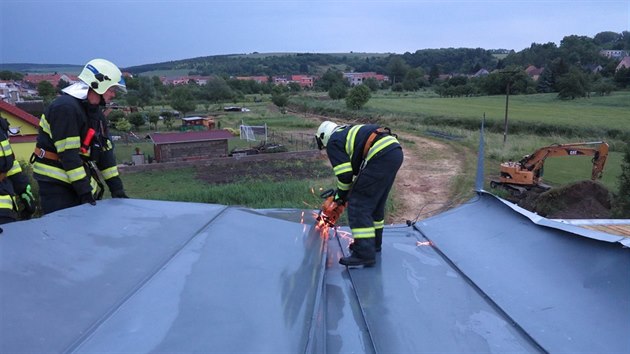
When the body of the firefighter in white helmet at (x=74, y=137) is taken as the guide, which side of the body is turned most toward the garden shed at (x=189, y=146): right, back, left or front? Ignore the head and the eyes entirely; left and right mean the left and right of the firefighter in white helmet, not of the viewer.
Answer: left

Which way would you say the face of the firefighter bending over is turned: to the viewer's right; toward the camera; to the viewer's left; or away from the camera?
to the viewer's left

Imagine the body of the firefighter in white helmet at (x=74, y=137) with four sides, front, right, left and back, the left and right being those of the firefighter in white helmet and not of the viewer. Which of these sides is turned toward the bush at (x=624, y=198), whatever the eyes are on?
front

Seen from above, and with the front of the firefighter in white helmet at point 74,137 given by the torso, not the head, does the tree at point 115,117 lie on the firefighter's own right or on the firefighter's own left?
on the firefighter's own left

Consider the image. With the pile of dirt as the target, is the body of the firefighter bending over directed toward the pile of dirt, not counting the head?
no

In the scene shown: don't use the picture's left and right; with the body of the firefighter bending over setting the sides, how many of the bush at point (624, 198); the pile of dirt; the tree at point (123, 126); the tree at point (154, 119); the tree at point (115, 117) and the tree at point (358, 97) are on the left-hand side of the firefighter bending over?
0

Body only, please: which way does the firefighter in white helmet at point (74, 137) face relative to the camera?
to the viewer's right

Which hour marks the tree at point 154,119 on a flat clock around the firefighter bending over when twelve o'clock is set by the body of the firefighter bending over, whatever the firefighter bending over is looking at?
The tree is roughly at 2 o'clock from the firefighter bending over.

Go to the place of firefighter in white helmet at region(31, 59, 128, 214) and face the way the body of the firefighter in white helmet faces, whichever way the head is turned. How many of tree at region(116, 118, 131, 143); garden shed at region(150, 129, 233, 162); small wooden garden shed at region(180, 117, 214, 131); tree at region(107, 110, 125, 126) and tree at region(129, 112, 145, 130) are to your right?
0

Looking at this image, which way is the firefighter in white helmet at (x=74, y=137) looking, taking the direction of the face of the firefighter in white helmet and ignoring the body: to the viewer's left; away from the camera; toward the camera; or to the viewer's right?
to the viewer's right

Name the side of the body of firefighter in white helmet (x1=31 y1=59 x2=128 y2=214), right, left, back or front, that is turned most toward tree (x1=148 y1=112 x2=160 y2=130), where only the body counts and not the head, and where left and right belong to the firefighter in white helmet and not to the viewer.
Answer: left

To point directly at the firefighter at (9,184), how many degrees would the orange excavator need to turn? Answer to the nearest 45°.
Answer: approximately 90° to its right

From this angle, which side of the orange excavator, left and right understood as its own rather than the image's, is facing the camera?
right

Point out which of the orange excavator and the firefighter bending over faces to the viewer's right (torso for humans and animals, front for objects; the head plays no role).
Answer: the orange excavator

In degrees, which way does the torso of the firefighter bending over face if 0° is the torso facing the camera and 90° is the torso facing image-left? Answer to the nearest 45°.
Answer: approximately 90°

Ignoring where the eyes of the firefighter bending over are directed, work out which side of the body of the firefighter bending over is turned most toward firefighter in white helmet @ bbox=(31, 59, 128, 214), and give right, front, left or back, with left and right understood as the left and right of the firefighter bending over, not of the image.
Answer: front

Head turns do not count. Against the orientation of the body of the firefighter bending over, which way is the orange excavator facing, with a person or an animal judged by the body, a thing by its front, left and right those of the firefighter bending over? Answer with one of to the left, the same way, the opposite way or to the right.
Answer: the opposite way

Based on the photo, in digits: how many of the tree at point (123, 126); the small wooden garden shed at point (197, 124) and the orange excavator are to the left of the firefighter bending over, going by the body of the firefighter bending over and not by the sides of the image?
0

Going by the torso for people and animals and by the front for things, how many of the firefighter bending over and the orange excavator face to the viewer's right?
1

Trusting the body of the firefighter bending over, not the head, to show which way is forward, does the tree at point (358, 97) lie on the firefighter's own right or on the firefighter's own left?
on the firefighter's own right

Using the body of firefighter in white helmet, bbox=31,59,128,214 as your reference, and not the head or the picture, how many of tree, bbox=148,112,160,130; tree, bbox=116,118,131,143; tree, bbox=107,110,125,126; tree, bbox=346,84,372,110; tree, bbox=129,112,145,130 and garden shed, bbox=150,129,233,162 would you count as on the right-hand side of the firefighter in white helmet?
0
